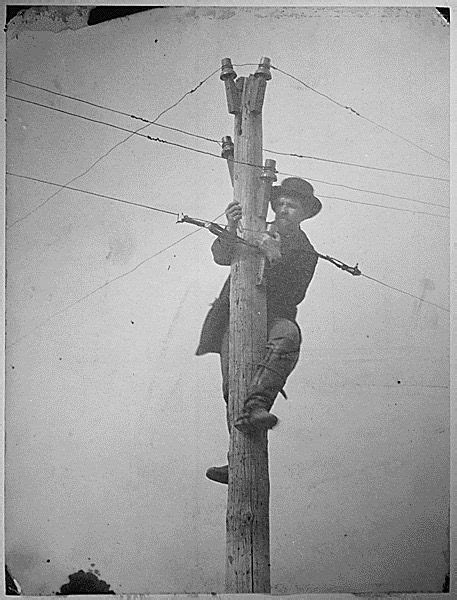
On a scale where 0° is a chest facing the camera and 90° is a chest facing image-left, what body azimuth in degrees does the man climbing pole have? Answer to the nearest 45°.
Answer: approximately 45°
